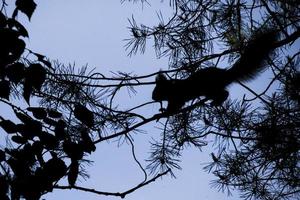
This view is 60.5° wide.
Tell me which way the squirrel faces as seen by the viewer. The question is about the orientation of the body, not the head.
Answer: to the viewer's left
